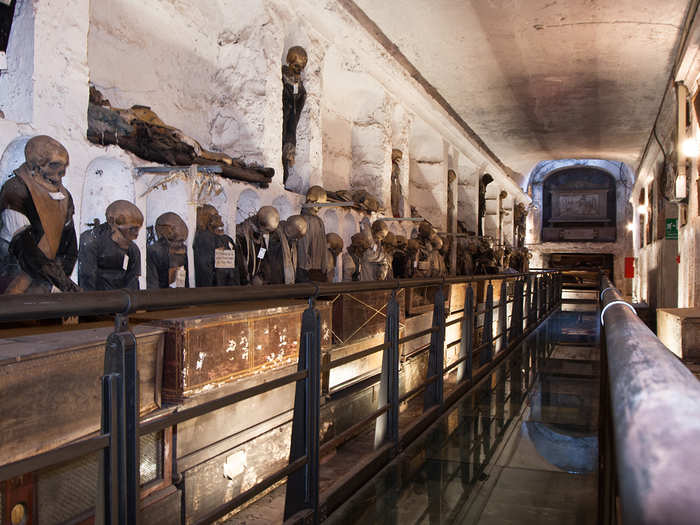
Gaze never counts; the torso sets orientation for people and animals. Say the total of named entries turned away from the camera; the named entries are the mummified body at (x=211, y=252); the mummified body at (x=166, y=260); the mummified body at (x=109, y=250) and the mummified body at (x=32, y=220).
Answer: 0

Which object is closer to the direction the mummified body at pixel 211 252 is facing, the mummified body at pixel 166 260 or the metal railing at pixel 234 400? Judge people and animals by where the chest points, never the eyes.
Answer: the metal railing

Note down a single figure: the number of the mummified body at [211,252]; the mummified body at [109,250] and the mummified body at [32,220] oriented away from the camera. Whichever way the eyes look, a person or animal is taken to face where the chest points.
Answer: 0

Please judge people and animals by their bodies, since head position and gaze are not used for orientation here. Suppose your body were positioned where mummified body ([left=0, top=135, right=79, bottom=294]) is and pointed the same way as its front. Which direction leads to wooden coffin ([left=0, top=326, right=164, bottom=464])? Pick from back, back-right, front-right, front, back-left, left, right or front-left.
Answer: front-right

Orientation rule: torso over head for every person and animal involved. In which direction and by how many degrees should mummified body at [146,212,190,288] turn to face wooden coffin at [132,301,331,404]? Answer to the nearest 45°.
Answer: approximately 45° to its right

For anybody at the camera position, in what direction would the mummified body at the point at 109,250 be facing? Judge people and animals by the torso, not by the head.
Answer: facing the viewer and to the right of the viewer

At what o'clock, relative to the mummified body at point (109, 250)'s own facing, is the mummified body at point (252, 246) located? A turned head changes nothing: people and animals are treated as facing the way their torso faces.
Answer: the mummified body at point (252, 246) is roughly at 9 o'clock from the mummified body at point (109, 250).

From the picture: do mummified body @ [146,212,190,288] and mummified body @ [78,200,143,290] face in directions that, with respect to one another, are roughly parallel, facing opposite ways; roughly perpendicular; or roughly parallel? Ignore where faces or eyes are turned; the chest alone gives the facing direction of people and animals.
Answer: roughly parallel

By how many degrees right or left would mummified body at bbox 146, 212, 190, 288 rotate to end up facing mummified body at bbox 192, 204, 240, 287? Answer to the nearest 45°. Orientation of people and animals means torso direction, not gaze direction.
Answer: approximately 90° to its left

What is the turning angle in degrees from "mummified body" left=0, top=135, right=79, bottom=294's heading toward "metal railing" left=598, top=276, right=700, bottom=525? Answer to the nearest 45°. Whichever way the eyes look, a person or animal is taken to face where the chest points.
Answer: approximately 45° to its right

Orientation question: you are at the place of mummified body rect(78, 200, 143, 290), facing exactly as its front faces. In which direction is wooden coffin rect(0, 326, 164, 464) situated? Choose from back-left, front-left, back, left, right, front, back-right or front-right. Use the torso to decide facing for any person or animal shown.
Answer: front-right

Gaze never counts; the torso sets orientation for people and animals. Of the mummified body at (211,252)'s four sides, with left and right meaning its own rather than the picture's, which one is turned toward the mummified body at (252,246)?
left

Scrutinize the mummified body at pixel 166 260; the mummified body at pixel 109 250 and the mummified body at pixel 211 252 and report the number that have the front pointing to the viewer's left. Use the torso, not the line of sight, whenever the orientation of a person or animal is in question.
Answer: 0

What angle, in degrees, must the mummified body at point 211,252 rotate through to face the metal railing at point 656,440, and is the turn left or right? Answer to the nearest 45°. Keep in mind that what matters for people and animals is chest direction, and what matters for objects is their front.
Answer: approximately 45° to its right

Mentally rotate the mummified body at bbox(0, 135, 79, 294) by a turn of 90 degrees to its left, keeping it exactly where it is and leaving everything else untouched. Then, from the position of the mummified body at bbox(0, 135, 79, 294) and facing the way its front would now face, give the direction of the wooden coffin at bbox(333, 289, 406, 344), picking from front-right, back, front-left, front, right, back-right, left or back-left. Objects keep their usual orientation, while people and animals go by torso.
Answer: front-right

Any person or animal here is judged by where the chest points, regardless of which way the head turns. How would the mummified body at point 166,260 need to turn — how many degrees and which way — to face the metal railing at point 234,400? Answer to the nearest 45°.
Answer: approximately 45° to its right

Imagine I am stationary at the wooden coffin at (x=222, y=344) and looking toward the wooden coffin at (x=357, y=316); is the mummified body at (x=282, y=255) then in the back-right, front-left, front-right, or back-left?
front-left

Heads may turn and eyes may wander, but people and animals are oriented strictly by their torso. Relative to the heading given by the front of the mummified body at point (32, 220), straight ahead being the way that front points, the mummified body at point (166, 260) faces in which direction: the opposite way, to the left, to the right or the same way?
the same way

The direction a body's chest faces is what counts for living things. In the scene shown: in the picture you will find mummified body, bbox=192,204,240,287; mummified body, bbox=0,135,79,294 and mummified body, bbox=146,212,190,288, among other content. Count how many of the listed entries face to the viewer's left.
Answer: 0

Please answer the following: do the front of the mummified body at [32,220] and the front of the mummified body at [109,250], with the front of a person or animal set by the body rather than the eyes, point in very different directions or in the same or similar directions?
same or similar directions
